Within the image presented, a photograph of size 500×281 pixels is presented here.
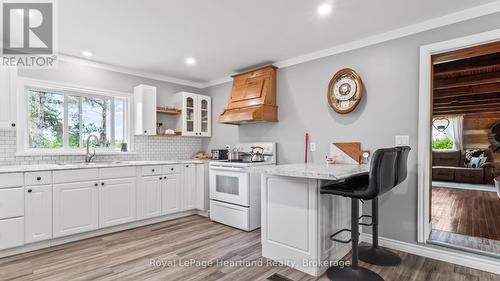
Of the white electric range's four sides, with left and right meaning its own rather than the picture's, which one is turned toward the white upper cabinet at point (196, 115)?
right

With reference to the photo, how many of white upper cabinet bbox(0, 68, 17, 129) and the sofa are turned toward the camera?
2

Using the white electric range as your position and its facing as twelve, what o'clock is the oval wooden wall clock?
The oval wooden wall clock is roughly at 8 o'clock from the white electric range.

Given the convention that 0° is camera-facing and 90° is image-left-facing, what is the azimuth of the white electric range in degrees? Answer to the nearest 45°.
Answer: approximately 45°

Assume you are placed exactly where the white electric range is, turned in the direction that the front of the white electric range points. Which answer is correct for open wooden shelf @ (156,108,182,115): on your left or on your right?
on your right

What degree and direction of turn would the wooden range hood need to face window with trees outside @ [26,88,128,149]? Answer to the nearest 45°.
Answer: approximately 45° to its right
